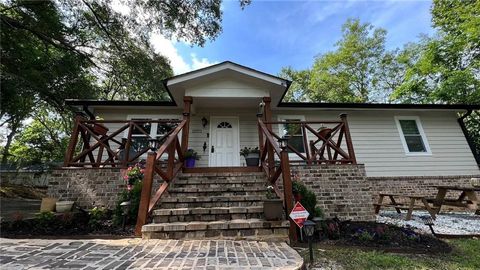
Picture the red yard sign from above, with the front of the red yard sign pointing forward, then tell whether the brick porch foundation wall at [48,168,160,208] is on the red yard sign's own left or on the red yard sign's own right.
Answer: on the red yard sign's own right

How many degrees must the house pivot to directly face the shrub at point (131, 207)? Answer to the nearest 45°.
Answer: approximately 45° to its right

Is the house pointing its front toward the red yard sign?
yes

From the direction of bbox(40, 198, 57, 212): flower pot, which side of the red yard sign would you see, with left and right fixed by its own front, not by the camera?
right

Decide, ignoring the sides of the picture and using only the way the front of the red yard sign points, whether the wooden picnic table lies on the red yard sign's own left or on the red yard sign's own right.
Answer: on the red yard sign's own left

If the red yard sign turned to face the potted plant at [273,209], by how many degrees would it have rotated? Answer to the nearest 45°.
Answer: approximately 135° to its right

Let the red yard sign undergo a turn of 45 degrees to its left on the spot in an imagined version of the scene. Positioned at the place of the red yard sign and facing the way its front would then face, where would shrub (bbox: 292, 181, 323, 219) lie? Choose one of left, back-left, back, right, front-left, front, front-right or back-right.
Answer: back-left

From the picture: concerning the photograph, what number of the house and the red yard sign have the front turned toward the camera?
2

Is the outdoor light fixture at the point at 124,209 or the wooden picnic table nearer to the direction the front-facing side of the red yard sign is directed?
the outdoor light fixture

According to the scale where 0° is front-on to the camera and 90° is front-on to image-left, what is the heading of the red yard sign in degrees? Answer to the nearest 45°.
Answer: approximately 0°
